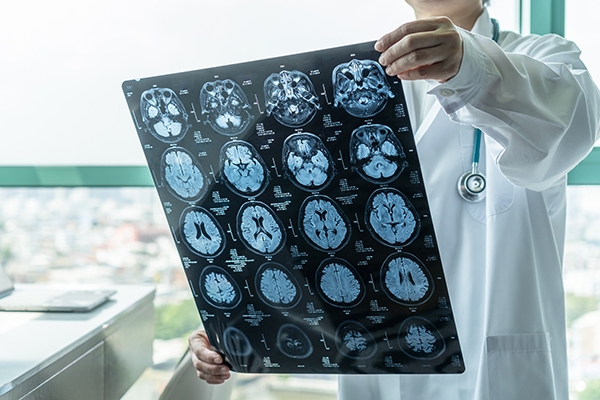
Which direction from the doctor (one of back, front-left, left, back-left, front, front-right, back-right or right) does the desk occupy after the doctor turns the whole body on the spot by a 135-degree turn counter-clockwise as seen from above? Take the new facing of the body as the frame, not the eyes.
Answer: back

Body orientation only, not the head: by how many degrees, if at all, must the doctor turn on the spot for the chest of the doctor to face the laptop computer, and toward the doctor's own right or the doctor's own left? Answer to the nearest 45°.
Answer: approximately 45° to the doctor's own right

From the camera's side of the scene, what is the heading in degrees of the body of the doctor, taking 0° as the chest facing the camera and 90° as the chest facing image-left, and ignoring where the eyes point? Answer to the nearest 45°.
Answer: approximately 45°

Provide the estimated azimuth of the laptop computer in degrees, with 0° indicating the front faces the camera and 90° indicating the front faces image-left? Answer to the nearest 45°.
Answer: approximately 270°
